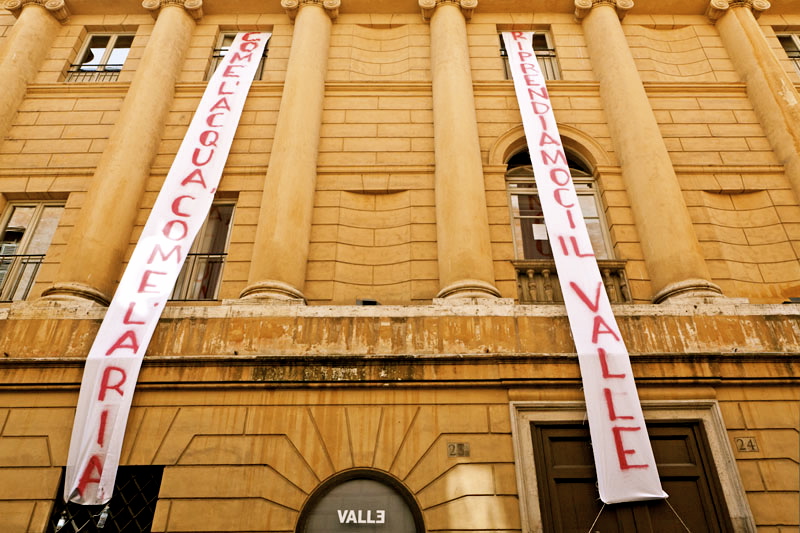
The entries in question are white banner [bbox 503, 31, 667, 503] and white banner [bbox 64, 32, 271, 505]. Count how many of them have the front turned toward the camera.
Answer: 2

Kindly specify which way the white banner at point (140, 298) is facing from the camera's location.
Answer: facing the viewer

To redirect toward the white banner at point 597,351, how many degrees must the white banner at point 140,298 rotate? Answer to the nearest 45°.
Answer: approximately 45° to its left

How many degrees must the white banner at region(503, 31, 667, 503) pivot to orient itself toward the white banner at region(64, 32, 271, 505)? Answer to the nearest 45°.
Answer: approximately 90° to its right

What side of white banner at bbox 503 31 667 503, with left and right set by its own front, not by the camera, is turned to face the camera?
front
